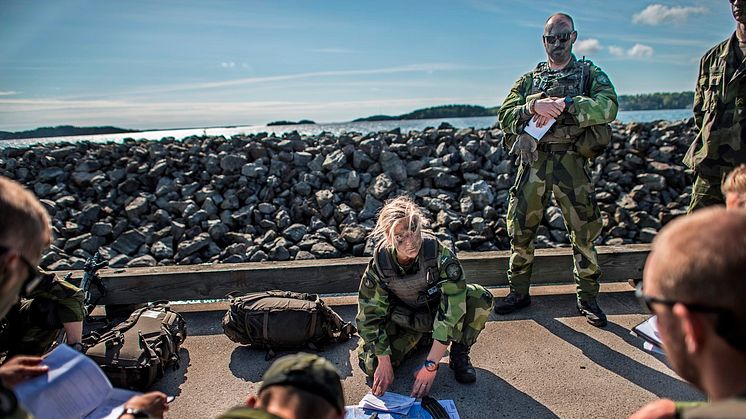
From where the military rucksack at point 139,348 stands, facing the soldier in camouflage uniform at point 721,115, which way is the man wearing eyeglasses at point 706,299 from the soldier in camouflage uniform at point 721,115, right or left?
right

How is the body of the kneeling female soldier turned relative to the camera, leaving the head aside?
toward the camera

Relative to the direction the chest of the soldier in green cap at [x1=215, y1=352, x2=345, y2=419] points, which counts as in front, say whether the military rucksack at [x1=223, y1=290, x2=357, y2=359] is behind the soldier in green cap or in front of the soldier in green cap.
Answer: in front

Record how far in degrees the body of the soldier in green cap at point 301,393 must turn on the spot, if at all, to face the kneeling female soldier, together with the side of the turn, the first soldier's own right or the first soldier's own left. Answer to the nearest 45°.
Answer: approximately 45° to the first soldier's own right

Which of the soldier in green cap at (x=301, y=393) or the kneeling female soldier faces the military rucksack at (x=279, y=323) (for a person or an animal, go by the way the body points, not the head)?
the soldier in green cap

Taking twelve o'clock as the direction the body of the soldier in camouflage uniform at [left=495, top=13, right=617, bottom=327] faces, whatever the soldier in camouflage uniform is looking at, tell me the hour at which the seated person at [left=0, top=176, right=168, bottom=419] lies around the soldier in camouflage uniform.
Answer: The seated person is roughly at 1 o'clock from the soldier in camouflage uniform.

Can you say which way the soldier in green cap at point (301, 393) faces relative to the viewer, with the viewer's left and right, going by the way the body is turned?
facing away from the viewer

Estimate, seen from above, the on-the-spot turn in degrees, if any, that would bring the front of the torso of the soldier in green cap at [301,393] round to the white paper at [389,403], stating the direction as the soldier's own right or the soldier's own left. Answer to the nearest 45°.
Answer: approximately 45° to the soldier's own right

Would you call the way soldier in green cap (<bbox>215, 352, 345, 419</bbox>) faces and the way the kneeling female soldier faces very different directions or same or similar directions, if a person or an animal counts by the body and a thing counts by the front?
very different directions

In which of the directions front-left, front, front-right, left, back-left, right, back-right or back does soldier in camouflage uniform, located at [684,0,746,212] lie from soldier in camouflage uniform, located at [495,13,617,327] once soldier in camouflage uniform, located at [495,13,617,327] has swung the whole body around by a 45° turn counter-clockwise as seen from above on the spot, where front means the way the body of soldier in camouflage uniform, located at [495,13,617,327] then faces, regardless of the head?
front-left

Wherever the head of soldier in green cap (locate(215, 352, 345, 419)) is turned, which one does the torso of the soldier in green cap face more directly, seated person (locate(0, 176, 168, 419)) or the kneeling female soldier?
the kneeling female soldier

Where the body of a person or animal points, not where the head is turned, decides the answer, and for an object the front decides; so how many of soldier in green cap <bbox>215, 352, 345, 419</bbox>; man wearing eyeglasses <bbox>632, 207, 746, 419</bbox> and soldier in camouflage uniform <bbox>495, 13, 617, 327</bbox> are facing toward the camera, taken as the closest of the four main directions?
1

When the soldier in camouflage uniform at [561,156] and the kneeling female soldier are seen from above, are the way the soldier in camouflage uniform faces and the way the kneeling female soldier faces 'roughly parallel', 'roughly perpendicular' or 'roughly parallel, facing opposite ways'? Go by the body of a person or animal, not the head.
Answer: roughly parallel

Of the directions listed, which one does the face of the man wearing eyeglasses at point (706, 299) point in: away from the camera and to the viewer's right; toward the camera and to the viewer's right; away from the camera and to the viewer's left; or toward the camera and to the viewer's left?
away from the camera and to the viewer's left

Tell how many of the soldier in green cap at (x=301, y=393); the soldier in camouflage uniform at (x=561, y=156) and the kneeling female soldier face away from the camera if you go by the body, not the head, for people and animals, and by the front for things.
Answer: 1

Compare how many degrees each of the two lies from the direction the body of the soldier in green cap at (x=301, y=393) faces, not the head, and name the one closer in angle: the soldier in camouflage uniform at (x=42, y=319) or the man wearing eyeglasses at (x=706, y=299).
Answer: the soldier in camouflage uniform

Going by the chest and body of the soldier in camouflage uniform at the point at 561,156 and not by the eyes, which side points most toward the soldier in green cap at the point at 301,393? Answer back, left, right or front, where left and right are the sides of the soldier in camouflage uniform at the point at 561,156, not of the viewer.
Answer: front

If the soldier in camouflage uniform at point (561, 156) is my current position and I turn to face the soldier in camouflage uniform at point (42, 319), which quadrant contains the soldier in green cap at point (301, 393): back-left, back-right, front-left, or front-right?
front-left

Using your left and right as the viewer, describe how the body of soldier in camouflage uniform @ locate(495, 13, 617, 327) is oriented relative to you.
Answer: facing the viewer
